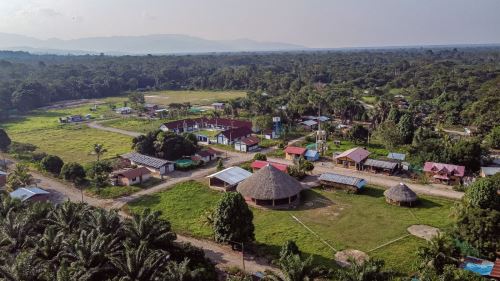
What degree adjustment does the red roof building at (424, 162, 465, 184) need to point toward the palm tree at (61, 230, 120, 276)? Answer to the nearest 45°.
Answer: approximately 45° to its right

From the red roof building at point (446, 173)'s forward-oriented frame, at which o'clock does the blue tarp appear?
The blue tarp is roughly at 12 o'clock from the red roof building.

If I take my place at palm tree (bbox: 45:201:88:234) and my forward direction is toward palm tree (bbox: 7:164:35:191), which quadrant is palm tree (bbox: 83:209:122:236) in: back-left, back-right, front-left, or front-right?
back-right

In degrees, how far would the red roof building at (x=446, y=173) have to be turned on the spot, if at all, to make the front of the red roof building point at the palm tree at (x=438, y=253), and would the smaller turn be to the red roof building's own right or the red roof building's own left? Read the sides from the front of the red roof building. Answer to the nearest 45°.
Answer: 0° — it already faces it

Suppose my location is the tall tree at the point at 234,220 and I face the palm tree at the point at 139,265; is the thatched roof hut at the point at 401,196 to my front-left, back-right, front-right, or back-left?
back-left

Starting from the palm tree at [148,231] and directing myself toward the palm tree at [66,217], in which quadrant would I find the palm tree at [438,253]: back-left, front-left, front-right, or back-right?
back-right

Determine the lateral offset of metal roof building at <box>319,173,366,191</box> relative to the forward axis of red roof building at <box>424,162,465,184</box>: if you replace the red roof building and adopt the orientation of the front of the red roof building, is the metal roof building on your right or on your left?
on your right

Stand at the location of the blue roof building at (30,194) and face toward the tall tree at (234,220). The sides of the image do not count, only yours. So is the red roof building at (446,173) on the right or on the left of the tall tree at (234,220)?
left

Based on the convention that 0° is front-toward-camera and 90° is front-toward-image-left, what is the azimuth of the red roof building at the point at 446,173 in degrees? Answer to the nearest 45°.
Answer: approximately 0°

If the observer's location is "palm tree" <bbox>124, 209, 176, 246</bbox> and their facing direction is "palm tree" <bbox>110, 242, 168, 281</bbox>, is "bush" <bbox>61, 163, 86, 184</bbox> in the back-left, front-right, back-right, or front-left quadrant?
back-right

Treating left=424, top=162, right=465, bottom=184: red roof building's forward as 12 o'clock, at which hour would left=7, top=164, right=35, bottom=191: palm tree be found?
The palm tree is roughly at 2 o'clock from the red roof building.

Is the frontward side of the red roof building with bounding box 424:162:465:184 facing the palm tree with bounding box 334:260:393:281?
yes
